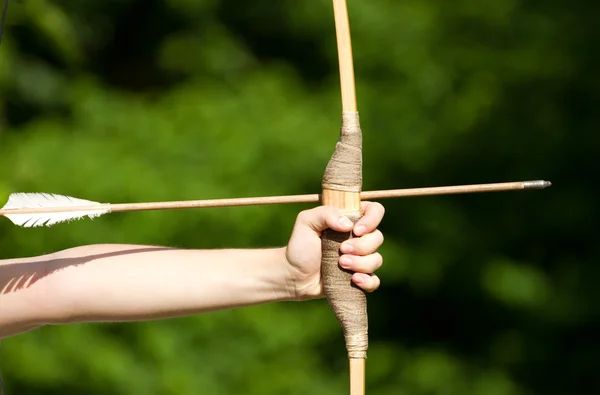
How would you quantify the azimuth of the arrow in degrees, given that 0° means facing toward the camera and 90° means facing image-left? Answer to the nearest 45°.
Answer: approximately 270°
